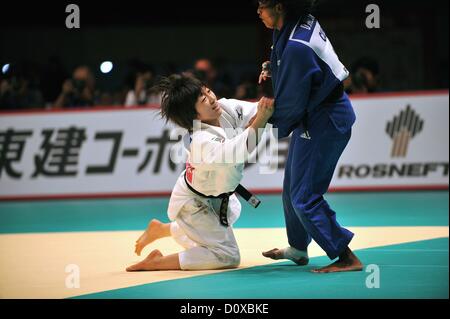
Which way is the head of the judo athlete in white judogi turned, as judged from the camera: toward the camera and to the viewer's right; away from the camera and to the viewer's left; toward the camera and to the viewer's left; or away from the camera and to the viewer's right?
toward the camera and to the viewer's right

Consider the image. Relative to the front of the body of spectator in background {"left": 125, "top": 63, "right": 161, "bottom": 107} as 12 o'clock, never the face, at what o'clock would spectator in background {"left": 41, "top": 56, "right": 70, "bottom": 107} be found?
spectator in background {"left": 41, "top": 56, "right": 70, "bottom": 107} is roughly at 4 o'clock from spectator in background {"left": 125, "top": 63, "right": 161, "bottom": 107}.

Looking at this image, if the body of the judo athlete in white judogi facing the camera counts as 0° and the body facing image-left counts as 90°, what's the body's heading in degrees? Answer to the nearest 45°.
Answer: approximately 270°

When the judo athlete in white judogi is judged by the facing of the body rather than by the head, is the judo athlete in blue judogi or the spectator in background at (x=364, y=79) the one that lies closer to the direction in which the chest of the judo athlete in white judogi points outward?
the judo athlete in blue judogi

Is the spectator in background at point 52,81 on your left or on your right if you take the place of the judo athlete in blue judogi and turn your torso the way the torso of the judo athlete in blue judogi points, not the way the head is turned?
on your right

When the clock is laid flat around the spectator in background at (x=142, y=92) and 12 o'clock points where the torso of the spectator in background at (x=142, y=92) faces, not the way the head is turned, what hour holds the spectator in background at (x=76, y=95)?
the spectator in background at (x=76, y=95) is roughly at 3 o'clock from the spectator in background at (x=142, y=92).

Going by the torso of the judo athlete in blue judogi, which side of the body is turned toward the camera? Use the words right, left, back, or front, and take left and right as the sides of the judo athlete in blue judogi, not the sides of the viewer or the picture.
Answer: left

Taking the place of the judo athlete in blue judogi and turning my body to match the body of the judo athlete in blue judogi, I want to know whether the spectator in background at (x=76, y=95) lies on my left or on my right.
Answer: on my right

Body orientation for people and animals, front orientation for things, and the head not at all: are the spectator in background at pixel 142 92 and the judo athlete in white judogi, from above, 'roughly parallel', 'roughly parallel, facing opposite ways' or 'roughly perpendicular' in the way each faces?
roughly perpendicular

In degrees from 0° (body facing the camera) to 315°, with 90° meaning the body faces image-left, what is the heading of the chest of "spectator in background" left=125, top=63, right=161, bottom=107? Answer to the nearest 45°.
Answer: approximately 0°

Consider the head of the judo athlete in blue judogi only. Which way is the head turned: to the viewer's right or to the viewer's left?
to the viewer's left
